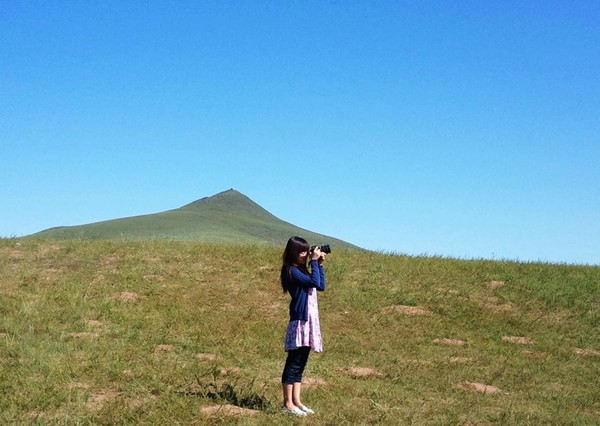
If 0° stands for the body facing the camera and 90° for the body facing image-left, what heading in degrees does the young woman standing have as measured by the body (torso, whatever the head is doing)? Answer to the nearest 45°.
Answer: approximately 270°
